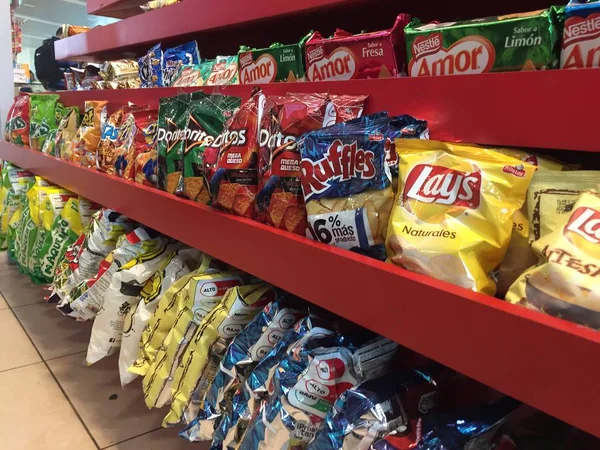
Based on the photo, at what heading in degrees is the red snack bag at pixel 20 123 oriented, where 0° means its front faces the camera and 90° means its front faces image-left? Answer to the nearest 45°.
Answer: approximately 45°

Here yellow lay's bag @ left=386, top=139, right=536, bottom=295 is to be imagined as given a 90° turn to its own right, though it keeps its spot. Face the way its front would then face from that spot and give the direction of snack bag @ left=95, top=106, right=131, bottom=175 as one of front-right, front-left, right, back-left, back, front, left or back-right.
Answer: front-right

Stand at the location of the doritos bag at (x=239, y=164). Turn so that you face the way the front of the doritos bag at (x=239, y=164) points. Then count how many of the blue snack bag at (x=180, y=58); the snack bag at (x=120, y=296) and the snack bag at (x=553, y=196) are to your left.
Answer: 1

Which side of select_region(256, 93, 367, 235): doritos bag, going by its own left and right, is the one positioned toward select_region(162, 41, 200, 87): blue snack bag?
right

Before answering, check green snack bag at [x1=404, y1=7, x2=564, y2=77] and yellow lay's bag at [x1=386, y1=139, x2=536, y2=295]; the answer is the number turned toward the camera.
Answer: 2
